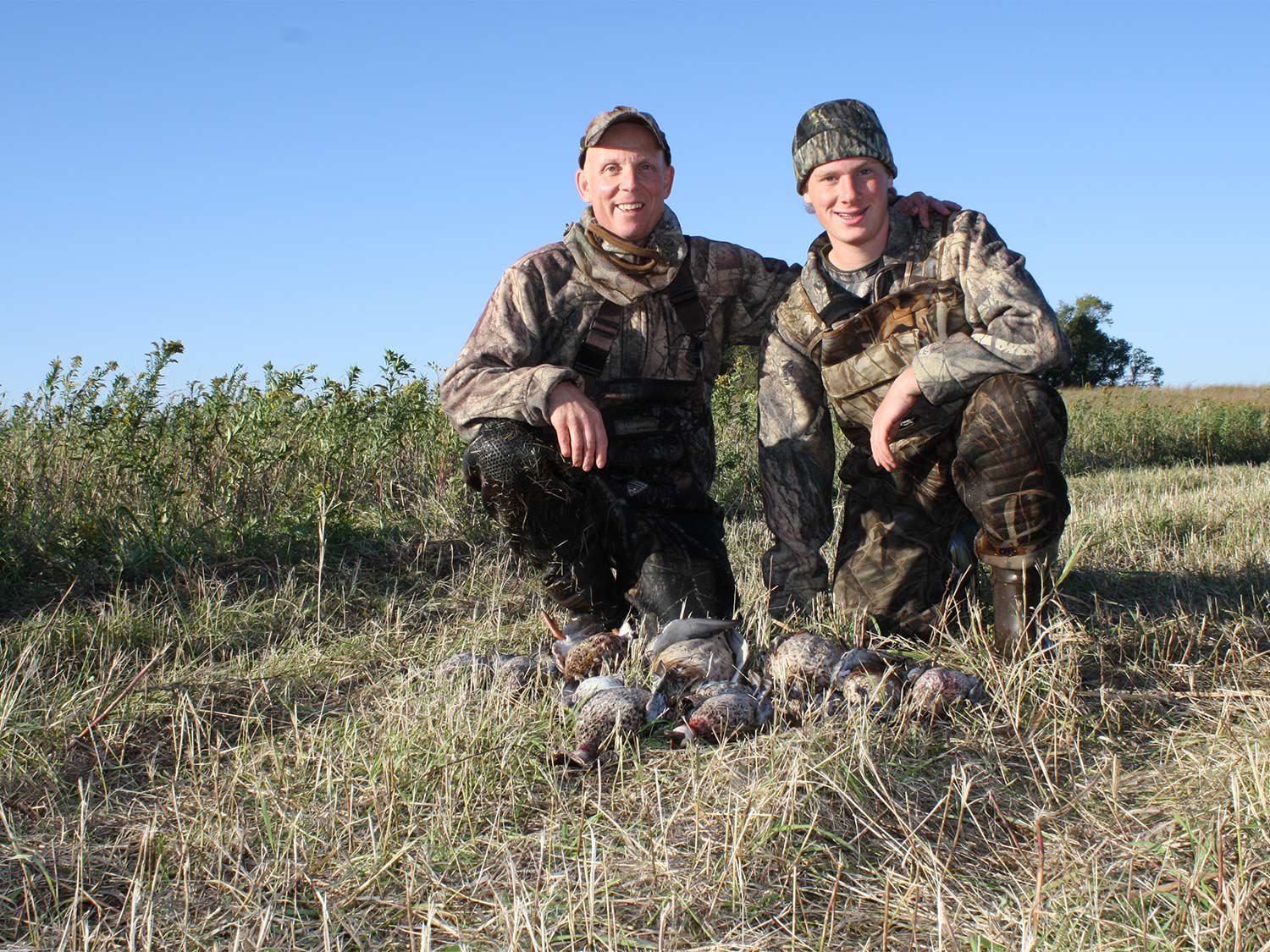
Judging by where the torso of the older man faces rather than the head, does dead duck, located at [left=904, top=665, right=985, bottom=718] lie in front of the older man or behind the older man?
in front

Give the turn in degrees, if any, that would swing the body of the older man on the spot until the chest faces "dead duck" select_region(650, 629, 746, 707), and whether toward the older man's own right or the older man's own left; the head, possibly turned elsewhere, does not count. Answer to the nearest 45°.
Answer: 0° — they already face it

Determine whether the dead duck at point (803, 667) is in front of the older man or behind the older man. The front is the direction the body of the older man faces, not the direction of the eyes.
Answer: in front

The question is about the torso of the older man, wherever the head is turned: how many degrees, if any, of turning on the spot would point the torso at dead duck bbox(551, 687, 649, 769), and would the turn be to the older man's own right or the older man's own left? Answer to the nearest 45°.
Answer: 0° — they already face it

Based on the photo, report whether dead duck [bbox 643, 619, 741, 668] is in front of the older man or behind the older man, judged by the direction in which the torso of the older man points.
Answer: in front

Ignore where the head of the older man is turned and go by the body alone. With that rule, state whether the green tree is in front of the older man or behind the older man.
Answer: behind

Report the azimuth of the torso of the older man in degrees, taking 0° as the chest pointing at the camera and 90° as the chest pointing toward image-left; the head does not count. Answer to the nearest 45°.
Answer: approximately 0°

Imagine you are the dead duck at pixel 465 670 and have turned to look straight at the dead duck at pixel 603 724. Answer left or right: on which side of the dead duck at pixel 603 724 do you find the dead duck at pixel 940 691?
left

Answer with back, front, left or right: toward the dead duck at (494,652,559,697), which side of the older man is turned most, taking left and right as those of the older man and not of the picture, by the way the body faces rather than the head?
front

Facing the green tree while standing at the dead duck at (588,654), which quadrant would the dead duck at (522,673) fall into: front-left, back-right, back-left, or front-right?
back-left

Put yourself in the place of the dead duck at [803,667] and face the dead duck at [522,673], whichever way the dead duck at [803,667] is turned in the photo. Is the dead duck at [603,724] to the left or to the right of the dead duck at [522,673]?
left
